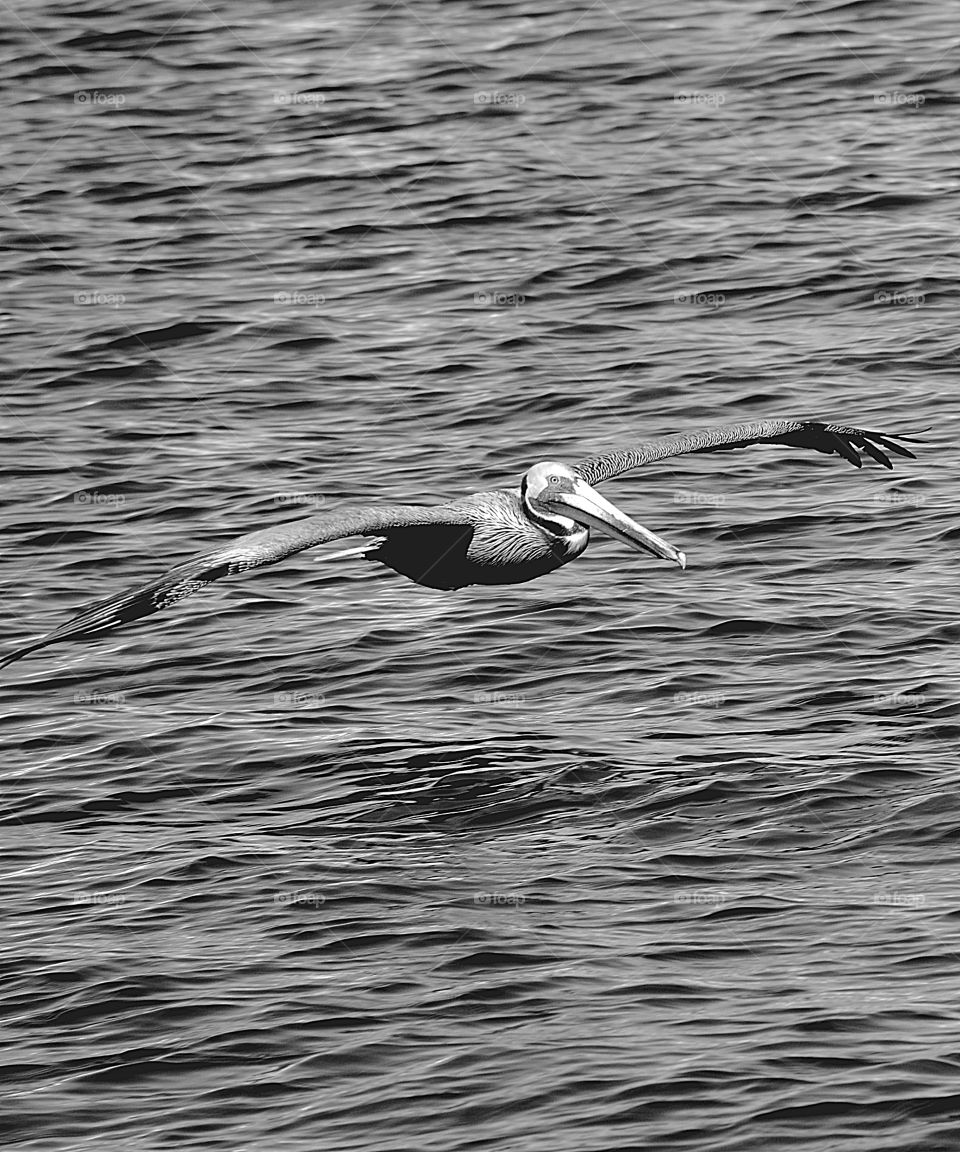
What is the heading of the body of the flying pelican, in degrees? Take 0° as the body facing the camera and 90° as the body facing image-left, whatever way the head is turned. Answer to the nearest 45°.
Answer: approximately 315°
